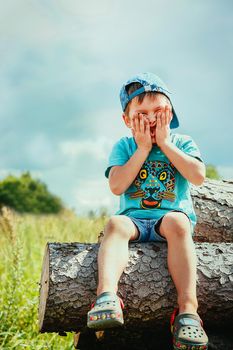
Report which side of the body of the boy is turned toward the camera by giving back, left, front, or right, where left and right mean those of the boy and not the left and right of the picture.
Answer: front

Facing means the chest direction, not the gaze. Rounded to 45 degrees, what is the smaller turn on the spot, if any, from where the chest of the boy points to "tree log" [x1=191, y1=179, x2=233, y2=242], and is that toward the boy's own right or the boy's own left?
approximately 135° to the boy's own left

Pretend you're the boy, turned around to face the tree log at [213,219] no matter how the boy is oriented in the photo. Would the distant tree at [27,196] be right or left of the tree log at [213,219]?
left

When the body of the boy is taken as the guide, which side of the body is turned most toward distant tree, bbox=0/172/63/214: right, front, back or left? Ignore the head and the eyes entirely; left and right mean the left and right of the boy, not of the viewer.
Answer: back
